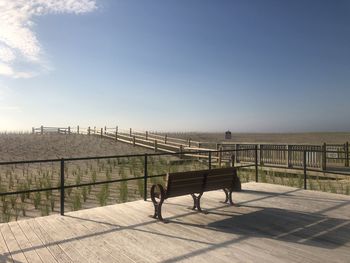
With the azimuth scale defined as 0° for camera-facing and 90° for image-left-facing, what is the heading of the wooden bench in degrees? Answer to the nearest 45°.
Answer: approximately 135°
